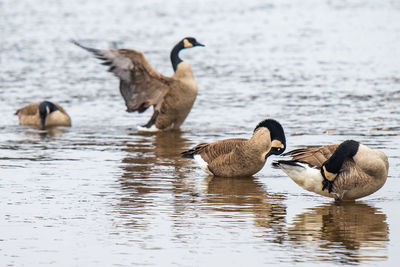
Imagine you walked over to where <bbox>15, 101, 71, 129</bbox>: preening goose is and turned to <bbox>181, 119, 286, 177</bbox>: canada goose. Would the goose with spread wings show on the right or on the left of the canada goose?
left

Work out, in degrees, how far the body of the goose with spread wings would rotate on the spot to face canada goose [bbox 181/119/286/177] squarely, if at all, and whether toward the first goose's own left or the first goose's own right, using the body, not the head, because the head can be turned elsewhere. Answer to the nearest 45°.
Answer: approximately 90° to the first goose's own right

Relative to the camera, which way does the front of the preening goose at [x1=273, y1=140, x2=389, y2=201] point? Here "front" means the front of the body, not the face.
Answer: to the viewer's right

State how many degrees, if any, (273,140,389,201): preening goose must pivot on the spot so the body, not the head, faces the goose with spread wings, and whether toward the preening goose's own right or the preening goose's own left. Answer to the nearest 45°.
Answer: approximately 135° to the preening goose's own left

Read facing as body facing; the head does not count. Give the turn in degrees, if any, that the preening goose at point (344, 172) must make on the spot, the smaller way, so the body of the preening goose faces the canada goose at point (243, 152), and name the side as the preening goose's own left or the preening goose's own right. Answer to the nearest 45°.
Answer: approximately 135° to the preening goose's own left

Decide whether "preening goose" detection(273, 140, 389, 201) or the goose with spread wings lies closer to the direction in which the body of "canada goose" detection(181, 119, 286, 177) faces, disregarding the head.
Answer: the preening goose

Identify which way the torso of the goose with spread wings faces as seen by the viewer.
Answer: to the viewer's right

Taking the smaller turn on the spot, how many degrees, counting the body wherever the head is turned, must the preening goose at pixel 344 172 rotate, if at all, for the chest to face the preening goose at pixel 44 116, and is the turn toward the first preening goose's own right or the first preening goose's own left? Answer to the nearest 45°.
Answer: approximately 135° to the first preening goose's own left

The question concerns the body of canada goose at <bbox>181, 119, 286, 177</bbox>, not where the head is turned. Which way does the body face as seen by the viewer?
to the viewer's right

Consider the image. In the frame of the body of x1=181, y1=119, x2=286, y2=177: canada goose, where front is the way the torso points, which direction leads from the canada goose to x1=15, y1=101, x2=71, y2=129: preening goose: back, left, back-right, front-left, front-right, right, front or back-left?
back-left
